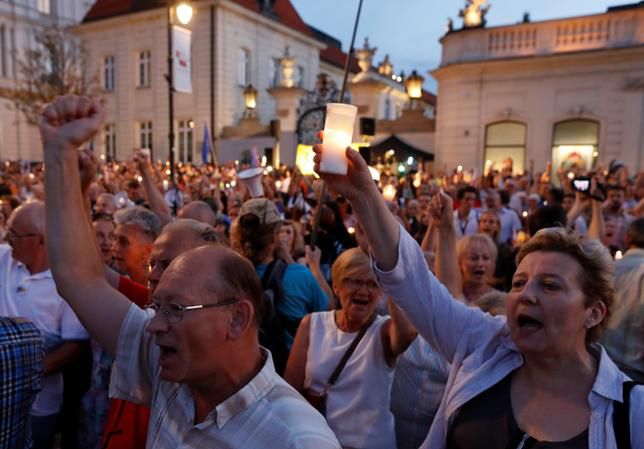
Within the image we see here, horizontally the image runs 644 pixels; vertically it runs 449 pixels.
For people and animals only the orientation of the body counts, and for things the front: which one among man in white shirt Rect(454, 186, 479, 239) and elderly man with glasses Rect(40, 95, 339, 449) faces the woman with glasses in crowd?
the man in white shirt

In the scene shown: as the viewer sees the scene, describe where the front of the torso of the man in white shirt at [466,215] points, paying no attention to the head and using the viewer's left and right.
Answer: facing the viewer

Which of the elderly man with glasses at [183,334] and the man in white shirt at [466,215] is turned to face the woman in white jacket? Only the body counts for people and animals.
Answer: the man in white shirt

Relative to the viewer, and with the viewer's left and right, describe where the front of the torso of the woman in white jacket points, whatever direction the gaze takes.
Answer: facing the viewer and to the left of the viewer

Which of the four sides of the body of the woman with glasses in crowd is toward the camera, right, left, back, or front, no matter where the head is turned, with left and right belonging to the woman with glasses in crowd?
front

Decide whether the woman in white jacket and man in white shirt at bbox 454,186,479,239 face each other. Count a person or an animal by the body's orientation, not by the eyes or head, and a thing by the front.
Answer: no

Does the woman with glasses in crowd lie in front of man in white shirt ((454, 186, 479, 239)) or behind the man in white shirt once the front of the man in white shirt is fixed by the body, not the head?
in front

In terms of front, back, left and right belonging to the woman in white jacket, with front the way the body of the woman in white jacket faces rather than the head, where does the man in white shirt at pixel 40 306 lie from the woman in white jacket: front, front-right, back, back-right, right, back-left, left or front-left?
front-right

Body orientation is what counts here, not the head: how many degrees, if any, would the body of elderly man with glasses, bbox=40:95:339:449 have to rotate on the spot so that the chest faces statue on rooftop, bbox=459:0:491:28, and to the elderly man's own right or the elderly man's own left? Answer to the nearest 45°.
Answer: approximately 180°

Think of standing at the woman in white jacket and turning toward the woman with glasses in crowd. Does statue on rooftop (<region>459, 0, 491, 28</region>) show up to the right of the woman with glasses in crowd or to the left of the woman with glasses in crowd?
right

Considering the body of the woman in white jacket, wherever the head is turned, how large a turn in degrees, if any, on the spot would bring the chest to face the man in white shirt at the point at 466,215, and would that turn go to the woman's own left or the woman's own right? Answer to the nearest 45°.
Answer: approximately 135° to the woman's own right

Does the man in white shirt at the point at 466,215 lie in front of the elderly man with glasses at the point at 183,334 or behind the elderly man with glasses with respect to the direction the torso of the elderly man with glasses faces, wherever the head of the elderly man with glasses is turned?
behind

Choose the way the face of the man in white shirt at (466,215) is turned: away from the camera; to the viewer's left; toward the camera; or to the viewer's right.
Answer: toward the camera

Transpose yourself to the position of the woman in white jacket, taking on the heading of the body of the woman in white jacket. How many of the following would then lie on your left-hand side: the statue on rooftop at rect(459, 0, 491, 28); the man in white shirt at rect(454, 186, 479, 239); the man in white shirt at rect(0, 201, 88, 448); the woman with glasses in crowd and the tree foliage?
0

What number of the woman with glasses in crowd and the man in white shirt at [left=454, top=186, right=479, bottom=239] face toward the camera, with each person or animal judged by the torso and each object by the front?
2

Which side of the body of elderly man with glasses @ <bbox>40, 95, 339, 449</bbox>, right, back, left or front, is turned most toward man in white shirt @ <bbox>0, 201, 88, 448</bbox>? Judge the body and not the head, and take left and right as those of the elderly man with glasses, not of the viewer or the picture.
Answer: right

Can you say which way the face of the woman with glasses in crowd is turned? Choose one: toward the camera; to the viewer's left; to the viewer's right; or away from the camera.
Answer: toward the camera

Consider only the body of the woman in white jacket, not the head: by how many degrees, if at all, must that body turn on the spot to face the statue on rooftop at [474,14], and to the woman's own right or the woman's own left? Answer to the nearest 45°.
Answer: approximately 135° to the woman's own right

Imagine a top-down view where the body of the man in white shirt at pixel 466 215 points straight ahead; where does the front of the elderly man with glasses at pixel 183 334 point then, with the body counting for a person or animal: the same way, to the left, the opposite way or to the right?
the same way

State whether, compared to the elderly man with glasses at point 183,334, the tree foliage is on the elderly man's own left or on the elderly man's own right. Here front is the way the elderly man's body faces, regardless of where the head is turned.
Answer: on the elderly man's own right

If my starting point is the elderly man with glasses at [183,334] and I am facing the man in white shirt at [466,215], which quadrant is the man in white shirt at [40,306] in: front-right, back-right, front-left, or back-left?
front-left

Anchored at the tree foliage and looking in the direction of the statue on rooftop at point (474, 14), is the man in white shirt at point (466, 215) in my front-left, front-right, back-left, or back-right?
front-right

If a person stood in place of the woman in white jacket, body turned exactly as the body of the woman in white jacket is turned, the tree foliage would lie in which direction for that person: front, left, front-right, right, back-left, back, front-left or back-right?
right
